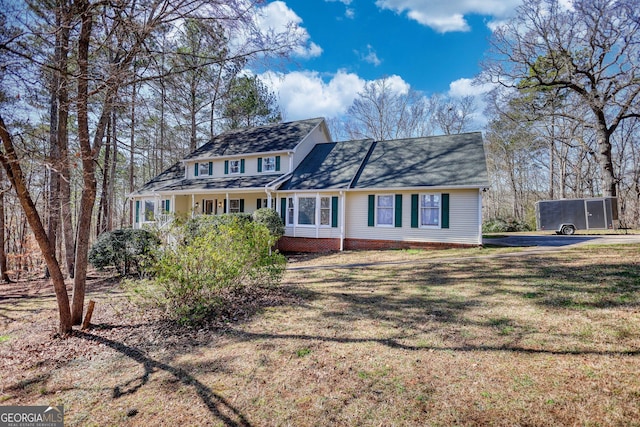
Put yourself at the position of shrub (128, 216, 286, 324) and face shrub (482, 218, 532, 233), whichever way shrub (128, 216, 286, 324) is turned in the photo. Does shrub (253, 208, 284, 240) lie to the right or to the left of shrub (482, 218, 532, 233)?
left

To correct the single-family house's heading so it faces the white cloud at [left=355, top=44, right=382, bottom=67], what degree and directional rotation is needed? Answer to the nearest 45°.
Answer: approximately 135° to its right

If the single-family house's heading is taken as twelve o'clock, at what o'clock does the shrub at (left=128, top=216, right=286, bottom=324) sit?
The shrub is roughly at 11 o'clock from the single-family house.

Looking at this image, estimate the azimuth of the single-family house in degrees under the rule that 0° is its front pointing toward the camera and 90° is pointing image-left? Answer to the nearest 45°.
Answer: approximately 45°

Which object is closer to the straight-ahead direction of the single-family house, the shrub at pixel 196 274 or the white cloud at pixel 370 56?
the shrub

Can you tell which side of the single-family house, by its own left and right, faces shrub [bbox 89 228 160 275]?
front

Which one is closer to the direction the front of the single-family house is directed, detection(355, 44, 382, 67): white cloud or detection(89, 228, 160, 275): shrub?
the shrub
